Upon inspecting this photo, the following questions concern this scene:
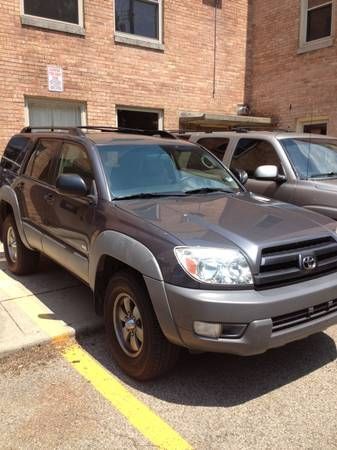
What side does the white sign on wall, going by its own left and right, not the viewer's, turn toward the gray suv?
front

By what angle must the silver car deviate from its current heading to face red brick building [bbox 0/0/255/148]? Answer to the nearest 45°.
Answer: approximately 180°

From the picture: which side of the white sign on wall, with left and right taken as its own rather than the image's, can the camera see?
front

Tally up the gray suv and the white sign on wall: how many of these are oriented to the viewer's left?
0

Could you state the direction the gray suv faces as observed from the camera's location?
facing the viewer and to the right of the viewer

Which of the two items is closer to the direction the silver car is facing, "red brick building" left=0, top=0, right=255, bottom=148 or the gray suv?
the gray suv

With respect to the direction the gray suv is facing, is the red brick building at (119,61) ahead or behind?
behind

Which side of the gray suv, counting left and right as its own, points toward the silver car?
left

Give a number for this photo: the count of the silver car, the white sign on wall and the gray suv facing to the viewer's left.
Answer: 0

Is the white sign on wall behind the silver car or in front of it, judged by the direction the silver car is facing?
behind

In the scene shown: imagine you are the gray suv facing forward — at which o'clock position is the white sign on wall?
The white sign on wall is roughly at 7 o'clock from the gray suv.

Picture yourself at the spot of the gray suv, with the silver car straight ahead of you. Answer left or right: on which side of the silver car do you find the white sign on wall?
left

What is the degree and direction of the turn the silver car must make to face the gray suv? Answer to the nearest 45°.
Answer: approximately 45° to its right
